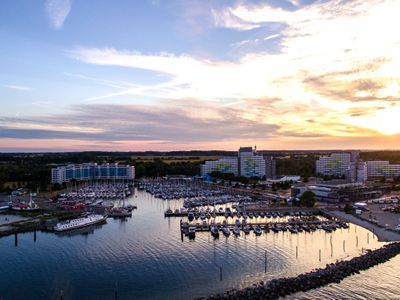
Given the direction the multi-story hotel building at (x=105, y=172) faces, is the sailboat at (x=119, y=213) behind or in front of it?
in front

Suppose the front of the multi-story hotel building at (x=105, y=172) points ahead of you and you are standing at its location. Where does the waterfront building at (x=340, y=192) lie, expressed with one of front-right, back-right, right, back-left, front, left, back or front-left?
front-left

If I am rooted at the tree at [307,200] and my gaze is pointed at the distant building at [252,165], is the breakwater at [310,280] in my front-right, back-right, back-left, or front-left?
back-left

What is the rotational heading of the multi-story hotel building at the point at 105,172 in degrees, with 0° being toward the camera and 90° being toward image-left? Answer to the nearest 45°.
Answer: approximately 0°

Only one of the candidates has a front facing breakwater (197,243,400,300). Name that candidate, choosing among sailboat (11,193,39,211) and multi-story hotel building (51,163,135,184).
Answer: the multi-story hotel building

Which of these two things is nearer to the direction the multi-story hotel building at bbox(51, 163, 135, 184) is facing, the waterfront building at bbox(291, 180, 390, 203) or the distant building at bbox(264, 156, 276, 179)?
the waterfront building

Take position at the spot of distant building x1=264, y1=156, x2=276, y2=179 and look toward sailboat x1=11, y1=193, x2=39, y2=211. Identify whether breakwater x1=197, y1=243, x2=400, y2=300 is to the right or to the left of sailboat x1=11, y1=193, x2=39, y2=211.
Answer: left

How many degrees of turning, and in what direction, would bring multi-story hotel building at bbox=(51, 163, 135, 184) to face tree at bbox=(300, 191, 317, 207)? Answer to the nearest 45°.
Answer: approximately 45° to its left
